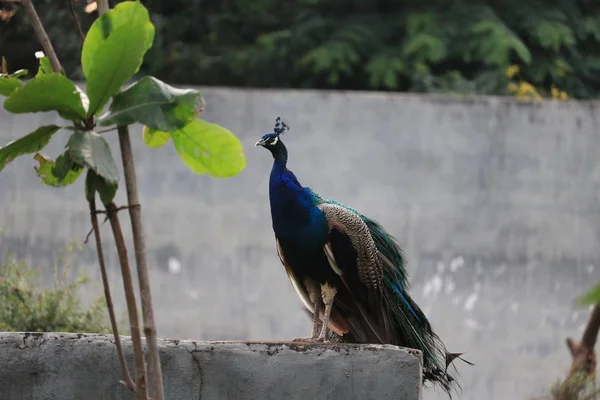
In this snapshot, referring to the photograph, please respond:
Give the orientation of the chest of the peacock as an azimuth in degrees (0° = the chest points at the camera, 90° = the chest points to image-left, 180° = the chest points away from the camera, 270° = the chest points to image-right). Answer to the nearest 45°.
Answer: approximately 45°

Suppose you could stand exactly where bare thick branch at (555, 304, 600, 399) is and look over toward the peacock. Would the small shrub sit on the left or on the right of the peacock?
right

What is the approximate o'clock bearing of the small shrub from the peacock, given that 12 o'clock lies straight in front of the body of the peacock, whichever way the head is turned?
The small shrub is roughly at 3 o'clock from the peacock.

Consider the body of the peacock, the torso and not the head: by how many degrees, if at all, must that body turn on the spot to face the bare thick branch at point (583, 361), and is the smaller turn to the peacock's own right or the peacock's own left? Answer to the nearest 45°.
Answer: approximately 180°

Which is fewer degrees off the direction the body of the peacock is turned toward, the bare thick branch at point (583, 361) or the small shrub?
the small shrub
